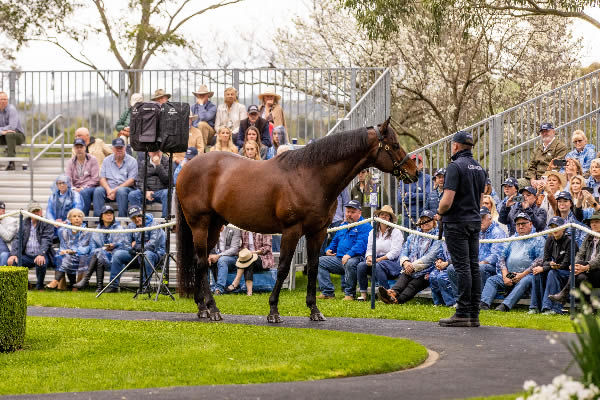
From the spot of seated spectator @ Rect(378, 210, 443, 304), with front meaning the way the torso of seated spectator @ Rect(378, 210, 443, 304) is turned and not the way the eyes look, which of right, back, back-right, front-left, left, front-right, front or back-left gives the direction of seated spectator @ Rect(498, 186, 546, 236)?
back-left

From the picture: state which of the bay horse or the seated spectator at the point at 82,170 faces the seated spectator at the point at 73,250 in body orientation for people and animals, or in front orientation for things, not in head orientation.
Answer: the seated spectator at the point at 82,170

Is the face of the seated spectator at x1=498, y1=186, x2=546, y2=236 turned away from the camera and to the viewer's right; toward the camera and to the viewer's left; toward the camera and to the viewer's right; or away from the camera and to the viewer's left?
toward the camera and to the viewer's left

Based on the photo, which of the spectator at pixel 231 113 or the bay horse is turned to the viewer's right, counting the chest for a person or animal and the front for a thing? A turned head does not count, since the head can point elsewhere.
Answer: the bay horse

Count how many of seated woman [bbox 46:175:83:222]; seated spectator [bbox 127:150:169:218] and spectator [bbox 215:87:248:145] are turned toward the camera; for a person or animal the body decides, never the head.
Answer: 3

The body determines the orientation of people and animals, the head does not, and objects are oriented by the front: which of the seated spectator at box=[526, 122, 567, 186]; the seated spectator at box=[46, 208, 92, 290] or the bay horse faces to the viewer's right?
the bay horse

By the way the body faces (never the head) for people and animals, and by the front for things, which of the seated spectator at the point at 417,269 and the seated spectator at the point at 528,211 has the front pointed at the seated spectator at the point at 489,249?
the seated spectator at the point at 528,211

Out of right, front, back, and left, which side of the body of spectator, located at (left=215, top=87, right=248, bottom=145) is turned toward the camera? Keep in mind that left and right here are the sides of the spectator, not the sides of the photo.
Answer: front

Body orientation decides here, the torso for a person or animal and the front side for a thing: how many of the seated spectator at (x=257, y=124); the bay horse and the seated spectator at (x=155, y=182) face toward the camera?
2

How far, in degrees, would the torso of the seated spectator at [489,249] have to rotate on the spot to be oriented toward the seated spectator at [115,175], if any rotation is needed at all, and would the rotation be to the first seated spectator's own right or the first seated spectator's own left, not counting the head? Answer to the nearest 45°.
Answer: approximately 90° to the first seated spectator's own right

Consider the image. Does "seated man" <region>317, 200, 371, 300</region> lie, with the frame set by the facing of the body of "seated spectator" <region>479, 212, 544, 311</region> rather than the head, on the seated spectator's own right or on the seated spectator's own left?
on the seated spectator's own right

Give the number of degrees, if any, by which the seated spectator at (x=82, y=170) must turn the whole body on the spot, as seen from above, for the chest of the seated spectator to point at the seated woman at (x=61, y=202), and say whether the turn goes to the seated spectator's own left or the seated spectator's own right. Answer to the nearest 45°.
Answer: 0° — they already face them

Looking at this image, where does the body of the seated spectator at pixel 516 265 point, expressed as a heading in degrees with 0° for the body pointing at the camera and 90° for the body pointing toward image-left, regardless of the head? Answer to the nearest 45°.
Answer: approximately 45°

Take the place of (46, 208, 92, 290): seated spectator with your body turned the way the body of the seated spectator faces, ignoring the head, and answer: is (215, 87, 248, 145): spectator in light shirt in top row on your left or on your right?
on your left
